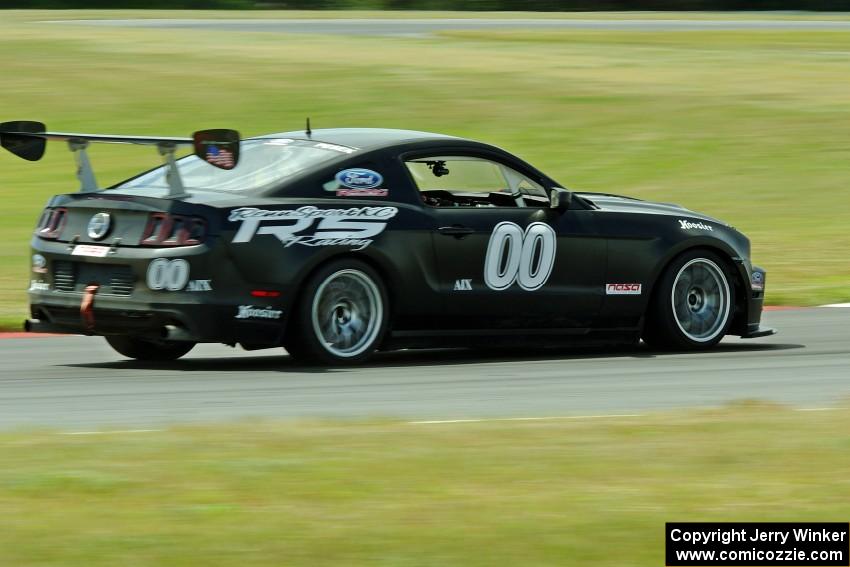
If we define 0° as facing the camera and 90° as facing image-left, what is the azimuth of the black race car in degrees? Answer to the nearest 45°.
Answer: approximately 225°
